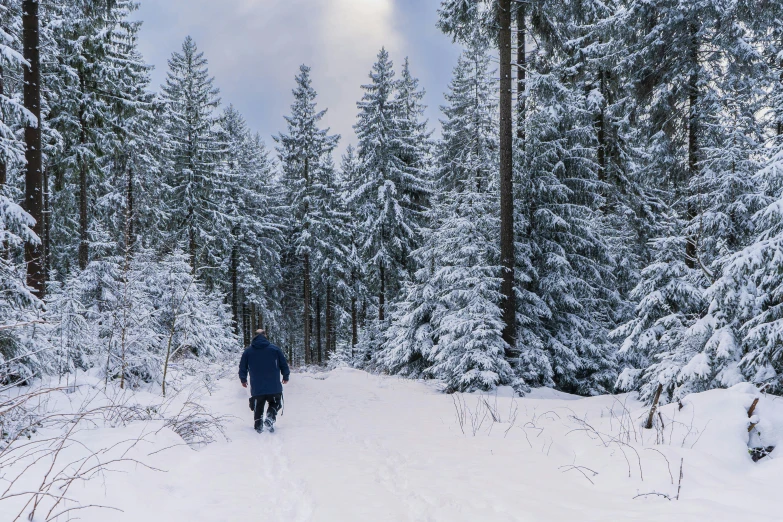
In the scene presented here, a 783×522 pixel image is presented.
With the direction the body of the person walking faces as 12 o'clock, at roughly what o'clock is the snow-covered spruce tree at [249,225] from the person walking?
The snow-covered spruce tree is roughly at 12 o'clock from the person walking.

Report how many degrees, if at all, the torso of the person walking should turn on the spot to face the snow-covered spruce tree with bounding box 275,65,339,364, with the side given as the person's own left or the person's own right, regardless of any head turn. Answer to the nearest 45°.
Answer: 0° — they already face it

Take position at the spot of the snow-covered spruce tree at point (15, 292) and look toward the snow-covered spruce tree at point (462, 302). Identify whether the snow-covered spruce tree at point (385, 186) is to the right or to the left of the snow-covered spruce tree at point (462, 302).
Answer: left

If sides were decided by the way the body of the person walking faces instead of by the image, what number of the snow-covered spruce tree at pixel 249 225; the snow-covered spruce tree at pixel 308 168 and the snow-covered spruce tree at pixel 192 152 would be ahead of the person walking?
3

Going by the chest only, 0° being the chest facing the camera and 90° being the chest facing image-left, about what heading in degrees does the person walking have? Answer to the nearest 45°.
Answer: approximately 180°

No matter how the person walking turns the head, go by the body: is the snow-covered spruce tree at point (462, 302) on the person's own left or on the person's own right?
on the person's own right

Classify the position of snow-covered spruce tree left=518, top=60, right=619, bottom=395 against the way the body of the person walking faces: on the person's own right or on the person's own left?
on the person's own right

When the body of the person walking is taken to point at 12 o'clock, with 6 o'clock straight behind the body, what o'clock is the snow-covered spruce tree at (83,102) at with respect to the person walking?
The snow-covered spruce tree is roughly at 11 o'clock from the person walking.

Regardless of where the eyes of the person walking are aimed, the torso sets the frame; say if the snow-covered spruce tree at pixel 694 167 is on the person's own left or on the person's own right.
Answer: on the person's own right
